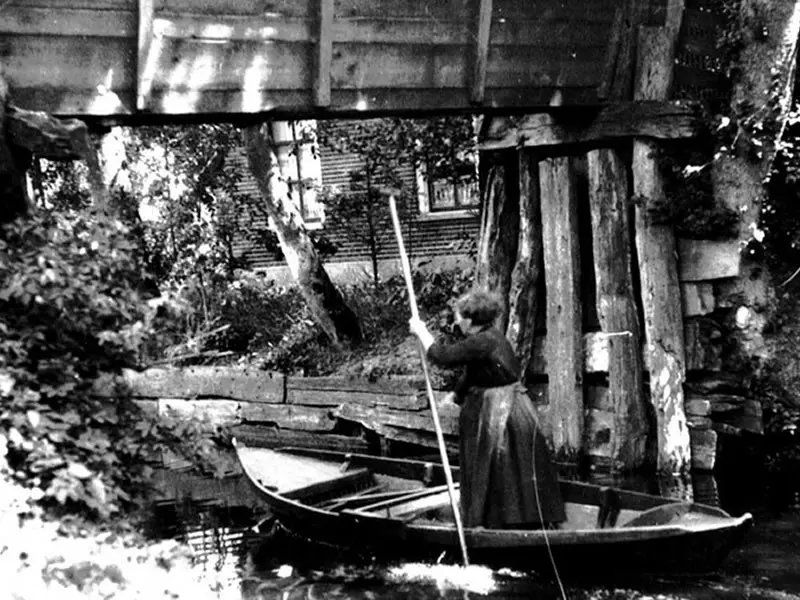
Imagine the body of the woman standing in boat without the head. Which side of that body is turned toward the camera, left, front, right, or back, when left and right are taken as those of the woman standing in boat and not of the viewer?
left

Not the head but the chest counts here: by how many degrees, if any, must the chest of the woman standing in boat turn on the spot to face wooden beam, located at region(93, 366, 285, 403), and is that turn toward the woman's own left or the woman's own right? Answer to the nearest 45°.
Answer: approximately 45° to the woman's own right

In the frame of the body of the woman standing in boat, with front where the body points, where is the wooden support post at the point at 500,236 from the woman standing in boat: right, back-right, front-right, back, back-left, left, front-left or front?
right

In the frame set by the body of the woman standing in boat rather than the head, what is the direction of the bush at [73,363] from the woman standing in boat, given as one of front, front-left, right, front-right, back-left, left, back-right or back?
front-left
